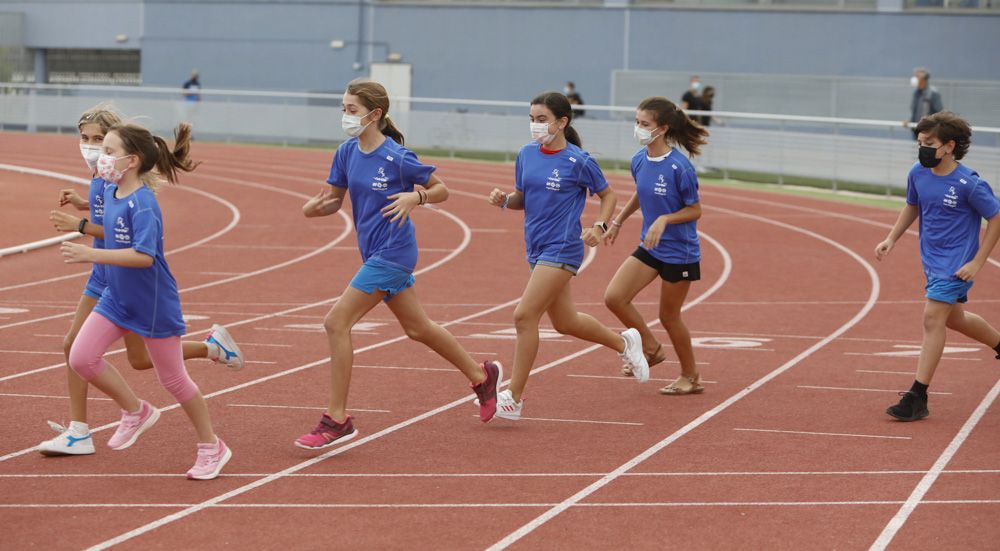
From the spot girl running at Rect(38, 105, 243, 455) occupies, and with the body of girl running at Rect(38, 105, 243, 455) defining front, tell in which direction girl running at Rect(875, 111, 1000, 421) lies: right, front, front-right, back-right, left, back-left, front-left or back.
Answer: back

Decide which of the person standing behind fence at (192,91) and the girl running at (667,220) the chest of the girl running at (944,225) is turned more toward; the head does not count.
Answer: the girl running

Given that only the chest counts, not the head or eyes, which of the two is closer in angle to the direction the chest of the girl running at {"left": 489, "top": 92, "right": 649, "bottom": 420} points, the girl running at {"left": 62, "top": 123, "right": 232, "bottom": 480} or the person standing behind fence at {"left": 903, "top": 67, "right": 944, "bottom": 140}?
the girl running

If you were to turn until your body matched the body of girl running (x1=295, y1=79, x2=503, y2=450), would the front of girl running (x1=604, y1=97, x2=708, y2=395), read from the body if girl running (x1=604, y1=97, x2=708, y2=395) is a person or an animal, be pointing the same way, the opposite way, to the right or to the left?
the same way

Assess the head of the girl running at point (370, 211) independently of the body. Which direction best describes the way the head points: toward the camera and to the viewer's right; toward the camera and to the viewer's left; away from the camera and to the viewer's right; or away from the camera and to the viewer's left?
toward the camera and to the viewer's left

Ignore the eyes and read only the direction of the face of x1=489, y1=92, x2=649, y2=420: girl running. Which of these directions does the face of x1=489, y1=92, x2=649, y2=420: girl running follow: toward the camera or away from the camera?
toward the camera

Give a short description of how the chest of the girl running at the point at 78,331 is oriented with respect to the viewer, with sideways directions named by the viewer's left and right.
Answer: facing to the left of the viewer

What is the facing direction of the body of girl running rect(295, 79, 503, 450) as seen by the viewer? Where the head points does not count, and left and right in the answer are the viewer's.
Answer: facing the viewer and to the left of the viewer

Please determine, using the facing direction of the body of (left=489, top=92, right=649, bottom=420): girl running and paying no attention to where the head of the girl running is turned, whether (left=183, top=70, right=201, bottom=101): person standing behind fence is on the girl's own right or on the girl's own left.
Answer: on the girl's own right

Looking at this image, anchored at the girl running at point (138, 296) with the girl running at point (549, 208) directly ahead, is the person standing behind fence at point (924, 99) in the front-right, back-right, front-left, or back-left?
front-left

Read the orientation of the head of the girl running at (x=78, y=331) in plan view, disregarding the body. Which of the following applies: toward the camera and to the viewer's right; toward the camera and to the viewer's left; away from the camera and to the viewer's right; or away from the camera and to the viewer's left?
toward the camera and to the viewer's left

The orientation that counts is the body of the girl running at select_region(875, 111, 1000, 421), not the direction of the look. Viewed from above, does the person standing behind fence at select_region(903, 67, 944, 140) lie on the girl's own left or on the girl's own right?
on the girl's own right

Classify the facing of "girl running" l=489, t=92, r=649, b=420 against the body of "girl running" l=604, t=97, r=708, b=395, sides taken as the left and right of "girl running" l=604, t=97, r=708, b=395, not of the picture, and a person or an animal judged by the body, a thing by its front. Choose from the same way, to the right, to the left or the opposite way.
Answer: the same way

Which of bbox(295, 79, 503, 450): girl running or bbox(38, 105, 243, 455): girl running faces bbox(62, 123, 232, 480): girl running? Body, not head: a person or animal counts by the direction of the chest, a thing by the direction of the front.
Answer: bbox(295, 79, 503, 450): girl running

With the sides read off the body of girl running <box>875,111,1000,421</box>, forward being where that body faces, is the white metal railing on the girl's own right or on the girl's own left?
on the girl's own right

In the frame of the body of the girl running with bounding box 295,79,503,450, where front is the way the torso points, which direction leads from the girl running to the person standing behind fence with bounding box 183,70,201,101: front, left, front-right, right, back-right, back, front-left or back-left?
back-right

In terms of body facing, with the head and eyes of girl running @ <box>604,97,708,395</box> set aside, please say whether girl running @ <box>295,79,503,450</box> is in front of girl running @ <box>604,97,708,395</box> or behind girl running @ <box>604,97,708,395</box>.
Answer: in front

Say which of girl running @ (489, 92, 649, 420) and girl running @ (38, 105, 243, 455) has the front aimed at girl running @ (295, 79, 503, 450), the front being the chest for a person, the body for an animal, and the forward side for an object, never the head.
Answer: girl running @ (489, 92, 649, 420)

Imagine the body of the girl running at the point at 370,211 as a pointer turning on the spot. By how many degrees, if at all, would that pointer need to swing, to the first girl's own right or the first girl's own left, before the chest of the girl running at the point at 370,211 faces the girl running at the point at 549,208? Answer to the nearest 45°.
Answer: approximately 180°

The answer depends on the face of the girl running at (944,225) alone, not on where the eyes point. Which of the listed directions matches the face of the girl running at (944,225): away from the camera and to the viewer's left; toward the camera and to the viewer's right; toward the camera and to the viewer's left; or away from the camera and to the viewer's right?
toward the camera and to the viewer's left

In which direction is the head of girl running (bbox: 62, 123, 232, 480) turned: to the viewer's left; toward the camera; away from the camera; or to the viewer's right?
to the viewer's left
